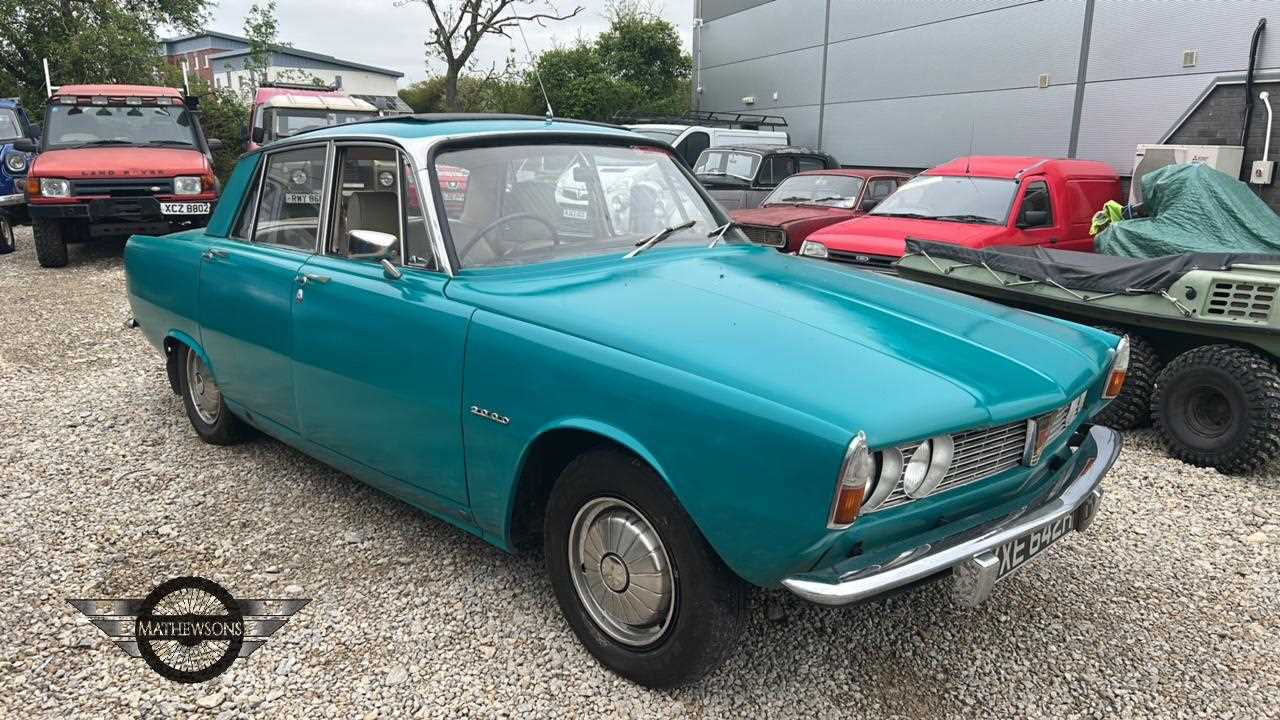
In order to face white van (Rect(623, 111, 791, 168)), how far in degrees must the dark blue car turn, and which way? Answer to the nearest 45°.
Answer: approximately 90° to its left

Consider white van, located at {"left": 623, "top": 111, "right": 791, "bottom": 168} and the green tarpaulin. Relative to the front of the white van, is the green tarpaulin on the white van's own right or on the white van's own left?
on the white van's own left

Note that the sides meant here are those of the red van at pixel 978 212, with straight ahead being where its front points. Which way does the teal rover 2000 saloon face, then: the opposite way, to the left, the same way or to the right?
to the left

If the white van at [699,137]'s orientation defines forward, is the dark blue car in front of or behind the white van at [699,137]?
in front

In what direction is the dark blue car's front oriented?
toward the camera

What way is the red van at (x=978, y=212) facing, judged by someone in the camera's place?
facing the viewer and to the left of the viewer

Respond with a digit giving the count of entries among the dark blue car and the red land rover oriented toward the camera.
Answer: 2

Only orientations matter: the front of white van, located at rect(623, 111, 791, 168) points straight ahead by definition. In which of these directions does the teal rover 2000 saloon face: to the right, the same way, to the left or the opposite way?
to the left

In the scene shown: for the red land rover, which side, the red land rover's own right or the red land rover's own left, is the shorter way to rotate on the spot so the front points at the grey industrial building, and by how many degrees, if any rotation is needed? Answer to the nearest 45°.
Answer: approximately 90° to the red land rover's own left

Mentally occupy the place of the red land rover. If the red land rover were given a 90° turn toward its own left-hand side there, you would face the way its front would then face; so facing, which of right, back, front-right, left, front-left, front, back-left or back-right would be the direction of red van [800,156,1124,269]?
front-right

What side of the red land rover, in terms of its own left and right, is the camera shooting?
front

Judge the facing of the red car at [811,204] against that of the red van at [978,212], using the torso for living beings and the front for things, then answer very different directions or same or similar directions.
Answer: same or similar directions

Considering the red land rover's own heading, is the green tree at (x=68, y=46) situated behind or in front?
behind
